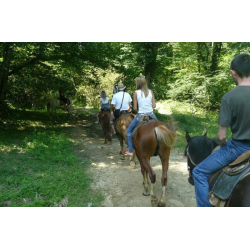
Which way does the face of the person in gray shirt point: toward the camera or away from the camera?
away from the camera

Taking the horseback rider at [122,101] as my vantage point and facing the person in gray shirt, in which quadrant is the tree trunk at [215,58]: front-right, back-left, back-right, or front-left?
back-left

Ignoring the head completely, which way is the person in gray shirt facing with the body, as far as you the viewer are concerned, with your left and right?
facing away from the viewer and to the left of the viewer

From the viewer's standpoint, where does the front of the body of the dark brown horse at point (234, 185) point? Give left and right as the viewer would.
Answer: facing away from the viewer and to the left of the viewer

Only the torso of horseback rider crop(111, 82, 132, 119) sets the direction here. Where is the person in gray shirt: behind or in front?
behind

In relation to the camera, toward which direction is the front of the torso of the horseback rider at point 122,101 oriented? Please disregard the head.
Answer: away from the camera
